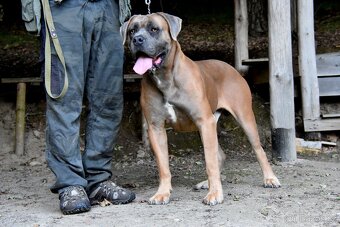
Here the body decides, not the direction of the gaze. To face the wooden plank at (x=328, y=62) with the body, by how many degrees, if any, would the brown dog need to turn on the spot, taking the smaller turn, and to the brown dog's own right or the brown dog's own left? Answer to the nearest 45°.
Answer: approximately 180°

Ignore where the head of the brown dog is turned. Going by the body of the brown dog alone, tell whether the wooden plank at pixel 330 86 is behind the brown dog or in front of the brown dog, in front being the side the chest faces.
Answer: behind

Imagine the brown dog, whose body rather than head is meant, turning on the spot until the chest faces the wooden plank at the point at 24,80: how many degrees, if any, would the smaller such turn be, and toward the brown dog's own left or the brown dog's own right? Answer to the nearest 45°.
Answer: approximately 90° to the brown dog's own right

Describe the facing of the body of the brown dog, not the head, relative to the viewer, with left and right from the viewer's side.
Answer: facing the viewer and to the left of the viewer

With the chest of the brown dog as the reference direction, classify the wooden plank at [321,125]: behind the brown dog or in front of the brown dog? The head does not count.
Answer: behind

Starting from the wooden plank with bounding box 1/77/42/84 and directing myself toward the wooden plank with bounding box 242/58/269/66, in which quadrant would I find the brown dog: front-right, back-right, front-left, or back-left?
front-right

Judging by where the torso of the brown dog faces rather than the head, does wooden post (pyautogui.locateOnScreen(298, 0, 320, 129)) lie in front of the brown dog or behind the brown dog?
behind

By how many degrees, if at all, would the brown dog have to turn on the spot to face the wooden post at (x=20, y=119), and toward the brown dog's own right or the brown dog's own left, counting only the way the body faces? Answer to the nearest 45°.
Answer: approximately 90° to the brown dog's own right
